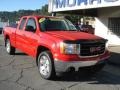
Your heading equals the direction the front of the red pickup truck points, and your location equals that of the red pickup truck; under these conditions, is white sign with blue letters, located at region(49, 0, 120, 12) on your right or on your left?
on your left

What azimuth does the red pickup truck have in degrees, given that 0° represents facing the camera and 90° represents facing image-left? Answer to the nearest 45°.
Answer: approximately 315°
